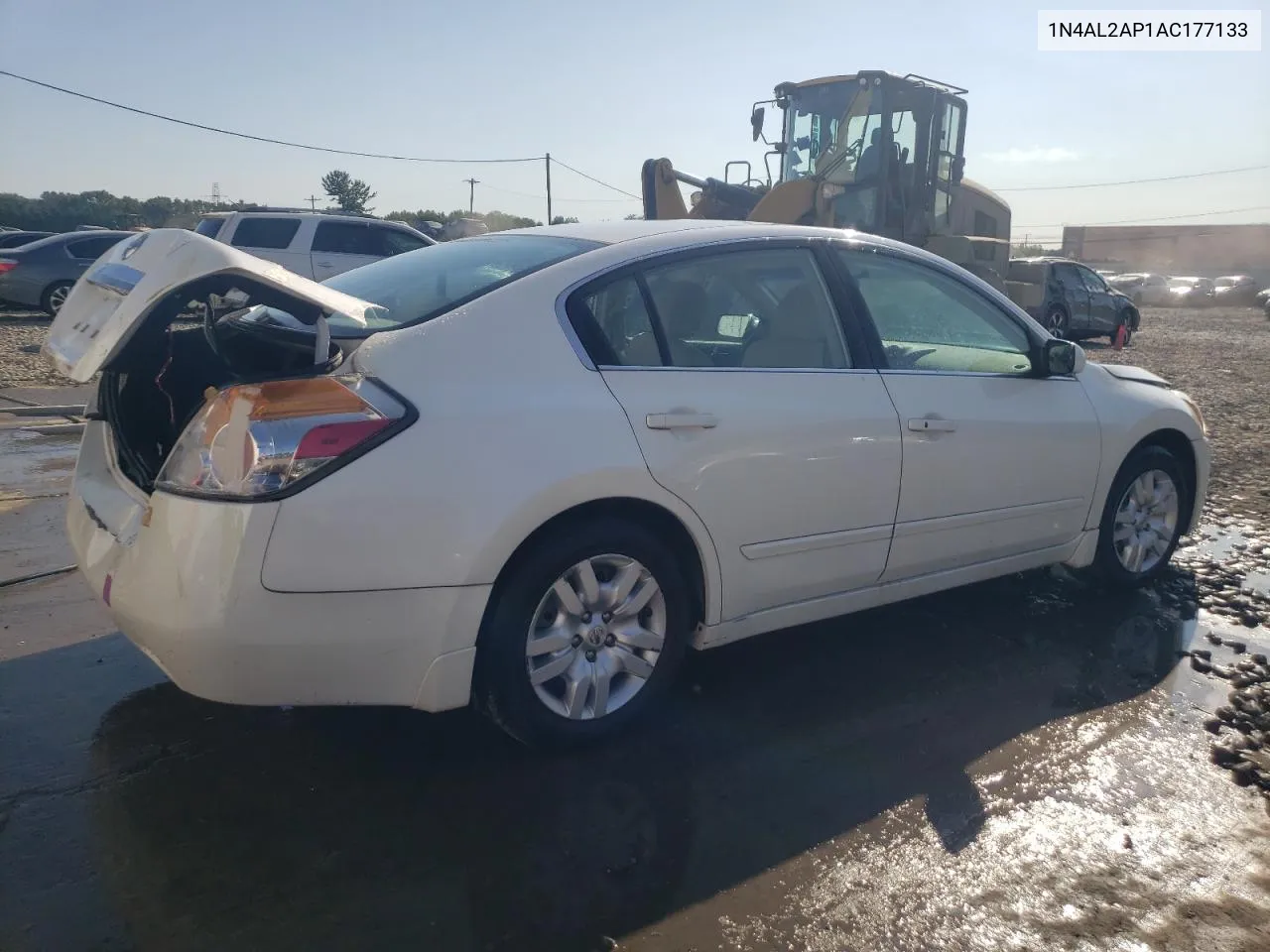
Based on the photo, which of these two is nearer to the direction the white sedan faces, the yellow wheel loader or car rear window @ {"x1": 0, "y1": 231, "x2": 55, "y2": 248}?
the yellow wheel loader

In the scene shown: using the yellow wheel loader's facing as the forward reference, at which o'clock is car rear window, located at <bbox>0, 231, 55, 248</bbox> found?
The car rear window is roughly at 2 o'clock from the yellow wheel loader.

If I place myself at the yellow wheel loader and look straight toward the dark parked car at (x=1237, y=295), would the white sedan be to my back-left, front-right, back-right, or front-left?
back-right

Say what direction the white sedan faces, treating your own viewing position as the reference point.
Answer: facing away from the viewer and to the right of the viewer

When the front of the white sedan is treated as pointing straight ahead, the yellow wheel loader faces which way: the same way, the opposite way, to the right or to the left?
the opposite way

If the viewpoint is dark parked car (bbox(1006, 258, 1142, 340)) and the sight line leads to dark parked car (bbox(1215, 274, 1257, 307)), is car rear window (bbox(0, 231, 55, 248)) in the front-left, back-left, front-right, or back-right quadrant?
back-left

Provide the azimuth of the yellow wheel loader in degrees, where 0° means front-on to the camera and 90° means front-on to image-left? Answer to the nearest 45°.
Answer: approximately 45°

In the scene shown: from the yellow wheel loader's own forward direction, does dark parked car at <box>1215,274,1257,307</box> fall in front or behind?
behind

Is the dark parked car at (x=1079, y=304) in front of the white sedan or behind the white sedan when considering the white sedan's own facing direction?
in front
